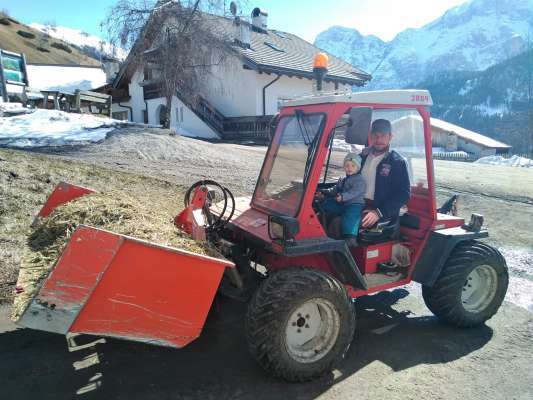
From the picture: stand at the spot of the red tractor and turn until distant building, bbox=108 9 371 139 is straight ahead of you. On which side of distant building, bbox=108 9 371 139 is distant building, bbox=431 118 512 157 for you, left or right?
right

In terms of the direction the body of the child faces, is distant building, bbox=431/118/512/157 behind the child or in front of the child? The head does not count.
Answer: behind

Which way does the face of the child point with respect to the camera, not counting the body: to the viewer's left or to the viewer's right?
to the viewer's left

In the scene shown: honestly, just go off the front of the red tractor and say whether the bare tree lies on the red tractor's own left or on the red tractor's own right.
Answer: on the red tractor's own right

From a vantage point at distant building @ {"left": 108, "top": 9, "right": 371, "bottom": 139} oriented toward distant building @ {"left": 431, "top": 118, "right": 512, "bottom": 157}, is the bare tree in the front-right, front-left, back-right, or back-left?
back-right

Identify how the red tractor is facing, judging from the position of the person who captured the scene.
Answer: facing the viewer and to the left of the viewer

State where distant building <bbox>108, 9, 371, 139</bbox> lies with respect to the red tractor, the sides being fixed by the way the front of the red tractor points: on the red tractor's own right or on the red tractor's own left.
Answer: on the red tractor's own right

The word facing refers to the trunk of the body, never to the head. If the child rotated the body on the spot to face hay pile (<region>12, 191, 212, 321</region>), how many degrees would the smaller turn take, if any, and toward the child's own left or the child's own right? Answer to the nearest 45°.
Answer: approximately 45° to the child's own right

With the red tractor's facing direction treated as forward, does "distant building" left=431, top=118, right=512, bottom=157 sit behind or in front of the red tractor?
behind
